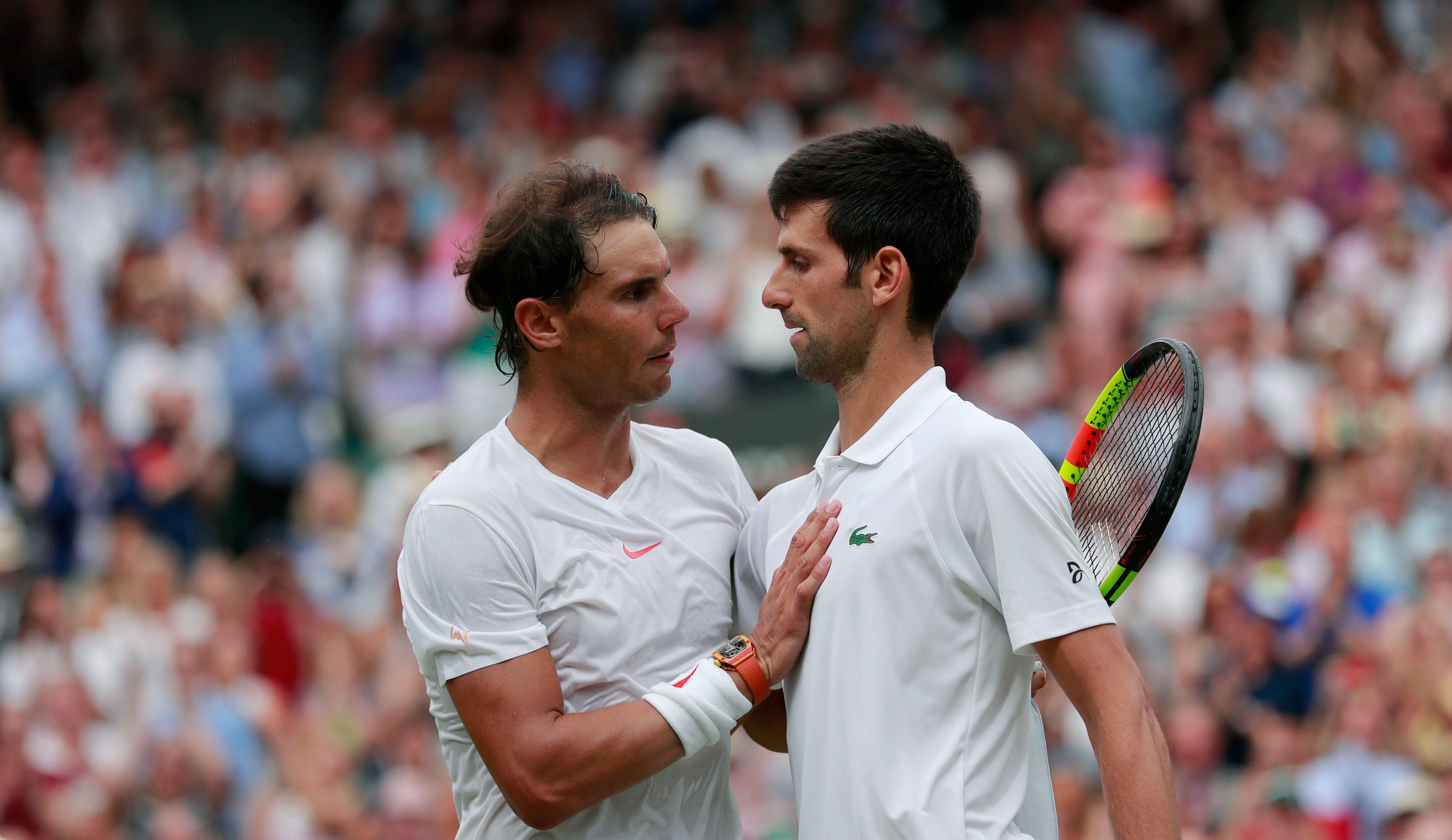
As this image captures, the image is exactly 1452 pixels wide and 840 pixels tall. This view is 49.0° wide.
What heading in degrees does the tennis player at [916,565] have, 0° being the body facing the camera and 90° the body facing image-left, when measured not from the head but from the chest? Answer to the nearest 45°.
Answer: approximately 45°

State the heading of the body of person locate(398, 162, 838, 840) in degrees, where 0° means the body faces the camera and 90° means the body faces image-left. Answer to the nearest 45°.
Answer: approximately 315°

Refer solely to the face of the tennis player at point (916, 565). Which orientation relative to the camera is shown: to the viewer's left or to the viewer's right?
to the viewer's left

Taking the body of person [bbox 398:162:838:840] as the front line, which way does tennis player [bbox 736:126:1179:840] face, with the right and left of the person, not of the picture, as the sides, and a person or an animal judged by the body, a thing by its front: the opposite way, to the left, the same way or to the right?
to the right

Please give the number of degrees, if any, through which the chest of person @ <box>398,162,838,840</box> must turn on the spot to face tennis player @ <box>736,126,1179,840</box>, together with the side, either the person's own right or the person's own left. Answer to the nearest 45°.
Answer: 0° — they already face them

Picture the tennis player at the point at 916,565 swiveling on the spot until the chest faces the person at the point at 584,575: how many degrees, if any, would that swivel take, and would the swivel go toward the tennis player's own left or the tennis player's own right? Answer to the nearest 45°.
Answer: approximately 45° to the tennis player's own right
